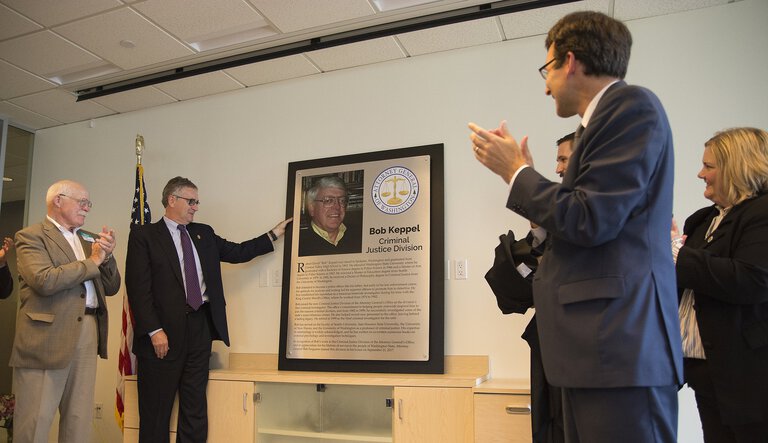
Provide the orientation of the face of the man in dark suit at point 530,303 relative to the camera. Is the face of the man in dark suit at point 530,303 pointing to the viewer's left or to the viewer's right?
to the viewer's left

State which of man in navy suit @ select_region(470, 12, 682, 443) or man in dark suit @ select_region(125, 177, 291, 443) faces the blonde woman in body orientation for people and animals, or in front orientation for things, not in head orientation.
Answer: the man in dark suit

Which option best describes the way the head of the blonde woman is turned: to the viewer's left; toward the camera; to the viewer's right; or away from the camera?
to the viewer's left

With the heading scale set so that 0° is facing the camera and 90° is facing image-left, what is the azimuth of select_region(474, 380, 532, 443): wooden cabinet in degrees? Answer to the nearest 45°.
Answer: approximately 0°

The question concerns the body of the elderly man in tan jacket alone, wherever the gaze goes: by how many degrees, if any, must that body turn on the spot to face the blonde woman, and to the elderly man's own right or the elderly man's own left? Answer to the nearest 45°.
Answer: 0° — they already face them

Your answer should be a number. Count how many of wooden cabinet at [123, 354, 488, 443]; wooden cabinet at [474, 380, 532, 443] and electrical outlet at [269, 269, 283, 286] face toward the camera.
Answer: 3

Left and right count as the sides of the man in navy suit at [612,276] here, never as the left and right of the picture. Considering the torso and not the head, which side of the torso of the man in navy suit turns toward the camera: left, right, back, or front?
left

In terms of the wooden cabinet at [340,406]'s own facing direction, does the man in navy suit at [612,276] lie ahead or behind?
ahead

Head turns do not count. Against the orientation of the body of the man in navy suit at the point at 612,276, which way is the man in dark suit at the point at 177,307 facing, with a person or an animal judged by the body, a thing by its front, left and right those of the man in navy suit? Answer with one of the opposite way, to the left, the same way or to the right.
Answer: the opposite way

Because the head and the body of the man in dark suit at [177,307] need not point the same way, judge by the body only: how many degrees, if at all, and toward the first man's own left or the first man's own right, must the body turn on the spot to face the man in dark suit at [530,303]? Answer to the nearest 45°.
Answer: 0° — they already face them
